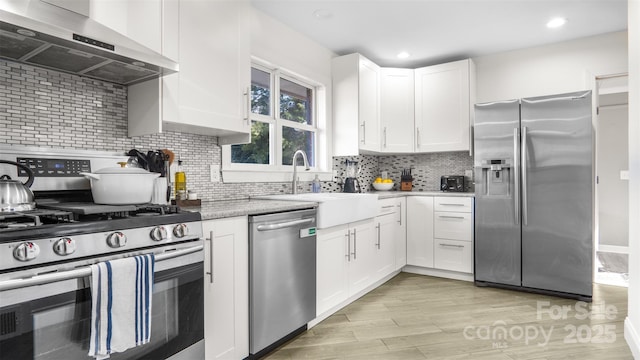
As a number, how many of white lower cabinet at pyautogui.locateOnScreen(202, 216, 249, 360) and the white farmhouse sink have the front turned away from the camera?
0

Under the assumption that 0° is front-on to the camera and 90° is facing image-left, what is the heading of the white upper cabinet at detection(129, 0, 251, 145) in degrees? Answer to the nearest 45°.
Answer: approximately 315°

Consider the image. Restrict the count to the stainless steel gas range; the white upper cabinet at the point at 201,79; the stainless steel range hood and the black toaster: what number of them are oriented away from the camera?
0

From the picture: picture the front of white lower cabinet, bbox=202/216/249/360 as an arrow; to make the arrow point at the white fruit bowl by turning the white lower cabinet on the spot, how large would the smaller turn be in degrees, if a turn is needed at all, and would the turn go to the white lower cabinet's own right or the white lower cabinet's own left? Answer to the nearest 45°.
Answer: approximately 90° to the white lower cabinet's own left

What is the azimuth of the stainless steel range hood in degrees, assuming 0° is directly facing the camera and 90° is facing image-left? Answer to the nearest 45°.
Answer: approximately 315°

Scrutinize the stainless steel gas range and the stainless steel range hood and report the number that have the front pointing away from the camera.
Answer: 0

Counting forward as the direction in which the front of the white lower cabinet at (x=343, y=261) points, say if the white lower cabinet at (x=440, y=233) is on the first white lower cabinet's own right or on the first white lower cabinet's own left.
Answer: on the first white lower cabinet's own left

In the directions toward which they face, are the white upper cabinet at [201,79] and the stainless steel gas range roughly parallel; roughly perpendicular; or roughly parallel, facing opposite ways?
roughly parallel

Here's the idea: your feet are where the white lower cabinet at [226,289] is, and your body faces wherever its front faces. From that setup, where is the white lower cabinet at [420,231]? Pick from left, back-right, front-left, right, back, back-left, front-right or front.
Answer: left

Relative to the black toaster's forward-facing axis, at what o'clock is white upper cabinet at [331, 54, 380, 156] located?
The white upper cabinet is roughly at 2 o'clock from the black toaster.

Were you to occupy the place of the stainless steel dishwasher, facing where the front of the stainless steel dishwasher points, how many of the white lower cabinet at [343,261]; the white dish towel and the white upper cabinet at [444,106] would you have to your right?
1

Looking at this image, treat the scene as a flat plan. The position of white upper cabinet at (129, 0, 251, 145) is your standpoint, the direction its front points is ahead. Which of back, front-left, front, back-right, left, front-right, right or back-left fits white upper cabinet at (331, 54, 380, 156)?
left

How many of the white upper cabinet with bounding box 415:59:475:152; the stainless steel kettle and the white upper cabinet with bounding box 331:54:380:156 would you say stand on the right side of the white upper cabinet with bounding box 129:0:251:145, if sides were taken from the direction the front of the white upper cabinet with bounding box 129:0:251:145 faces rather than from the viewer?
1

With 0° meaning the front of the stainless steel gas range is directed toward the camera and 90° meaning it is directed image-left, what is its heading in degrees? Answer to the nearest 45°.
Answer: approximately 315°

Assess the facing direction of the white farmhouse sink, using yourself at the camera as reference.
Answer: facing the viewer and to the right of the viewer

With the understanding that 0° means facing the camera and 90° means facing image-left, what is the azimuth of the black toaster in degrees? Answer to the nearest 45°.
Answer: approximately 0°
